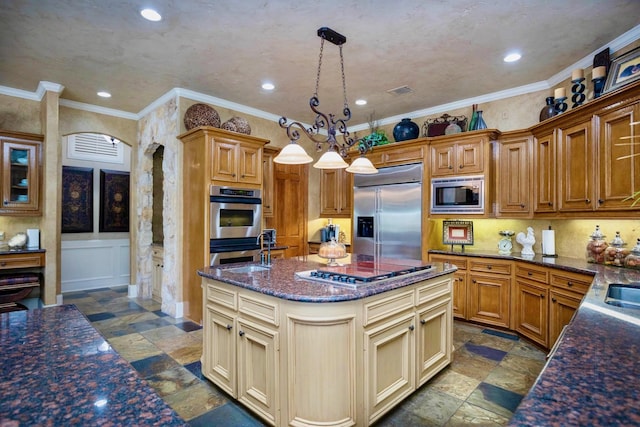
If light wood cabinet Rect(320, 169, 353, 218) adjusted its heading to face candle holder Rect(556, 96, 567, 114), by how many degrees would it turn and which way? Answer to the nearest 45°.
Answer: approximately 45° to its left

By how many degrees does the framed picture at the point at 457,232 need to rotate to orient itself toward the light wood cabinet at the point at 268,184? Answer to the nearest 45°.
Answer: approximately 90° to its right

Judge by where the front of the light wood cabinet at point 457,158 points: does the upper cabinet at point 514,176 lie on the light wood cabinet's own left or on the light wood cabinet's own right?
on the light wood cabinet's own left

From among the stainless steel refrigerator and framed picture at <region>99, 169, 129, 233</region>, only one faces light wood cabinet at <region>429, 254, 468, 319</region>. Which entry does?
the framed picture

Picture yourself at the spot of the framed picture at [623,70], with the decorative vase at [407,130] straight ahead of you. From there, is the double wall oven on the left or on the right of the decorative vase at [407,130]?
left

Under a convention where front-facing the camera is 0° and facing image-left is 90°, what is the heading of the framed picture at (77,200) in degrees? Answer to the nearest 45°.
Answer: approximately 0°

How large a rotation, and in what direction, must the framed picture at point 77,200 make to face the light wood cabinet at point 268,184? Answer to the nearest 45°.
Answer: approximately 45° to its left

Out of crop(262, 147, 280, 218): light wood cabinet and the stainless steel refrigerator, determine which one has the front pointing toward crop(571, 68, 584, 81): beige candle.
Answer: the light wood cabinet
